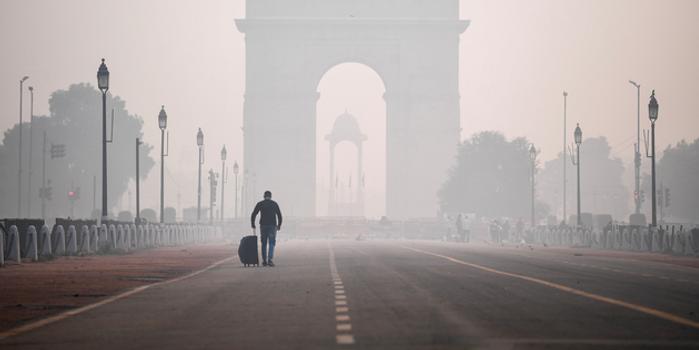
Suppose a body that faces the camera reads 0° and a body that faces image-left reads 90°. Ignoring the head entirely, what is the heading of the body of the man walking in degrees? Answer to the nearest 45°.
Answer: approximately 180°

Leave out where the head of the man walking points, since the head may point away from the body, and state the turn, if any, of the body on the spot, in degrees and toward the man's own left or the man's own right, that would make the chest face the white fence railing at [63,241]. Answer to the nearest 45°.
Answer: approximately 45° to the man's own left
